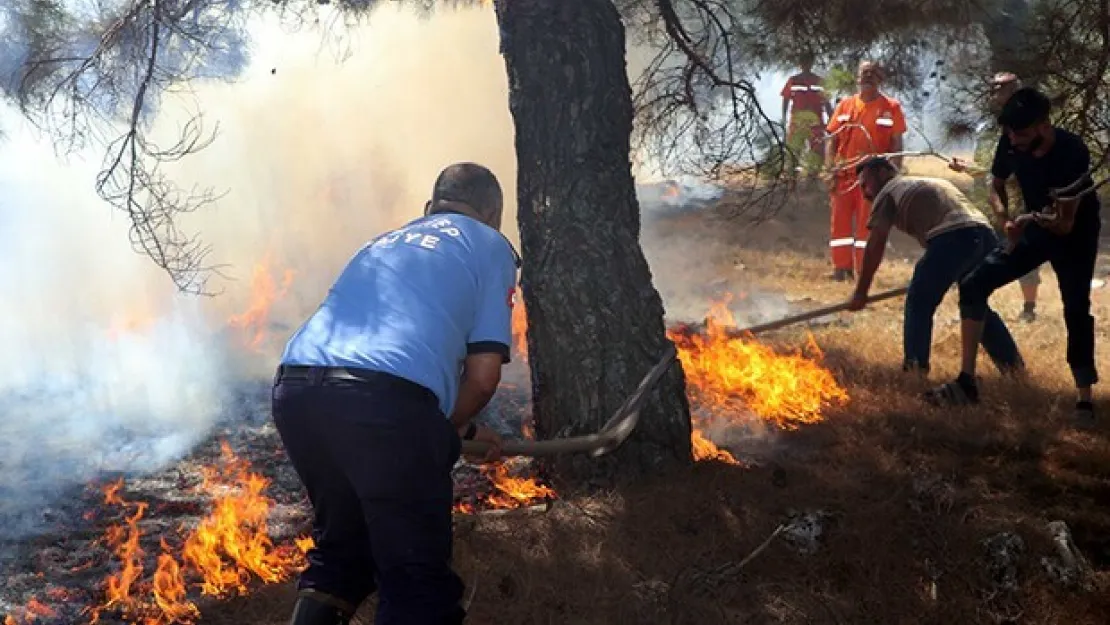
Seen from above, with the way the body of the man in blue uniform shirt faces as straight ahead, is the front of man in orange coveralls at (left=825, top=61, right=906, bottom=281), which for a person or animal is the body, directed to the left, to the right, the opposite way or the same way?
the opposite way

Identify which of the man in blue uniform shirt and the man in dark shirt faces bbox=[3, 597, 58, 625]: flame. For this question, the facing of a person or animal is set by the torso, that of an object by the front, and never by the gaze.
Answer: the man in dark shirt

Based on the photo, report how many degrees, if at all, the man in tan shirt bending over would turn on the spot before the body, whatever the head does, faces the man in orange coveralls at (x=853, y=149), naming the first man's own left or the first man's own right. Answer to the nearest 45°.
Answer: approximately 90° to the first man's own right

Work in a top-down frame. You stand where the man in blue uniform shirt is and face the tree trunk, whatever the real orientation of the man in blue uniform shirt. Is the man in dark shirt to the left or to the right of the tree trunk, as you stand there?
right

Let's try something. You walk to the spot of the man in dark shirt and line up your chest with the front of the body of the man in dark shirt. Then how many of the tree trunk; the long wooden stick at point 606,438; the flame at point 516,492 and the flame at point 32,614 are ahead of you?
4

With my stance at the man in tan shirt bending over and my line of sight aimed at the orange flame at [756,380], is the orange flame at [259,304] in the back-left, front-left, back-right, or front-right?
front-right

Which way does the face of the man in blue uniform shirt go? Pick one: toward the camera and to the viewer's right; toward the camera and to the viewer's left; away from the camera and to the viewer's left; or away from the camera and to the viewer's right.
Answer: away from the camera and to the viewer's right

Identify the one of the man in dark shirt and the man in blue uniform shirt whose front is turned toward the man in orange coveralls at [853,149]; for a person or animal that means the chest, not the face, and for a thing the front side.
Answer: the man in blue uniform shirt

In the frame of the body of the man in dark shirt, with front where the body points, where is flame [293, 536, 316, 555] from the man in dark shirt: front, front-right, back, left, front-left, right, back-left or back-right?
front

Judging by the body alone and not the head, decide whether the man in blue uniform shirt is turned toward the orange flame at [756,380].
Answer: yes

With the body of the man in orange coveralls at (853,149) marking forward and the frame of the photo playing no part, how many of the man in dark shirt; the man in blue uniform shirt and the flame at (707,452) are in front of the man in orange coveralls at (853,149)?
3

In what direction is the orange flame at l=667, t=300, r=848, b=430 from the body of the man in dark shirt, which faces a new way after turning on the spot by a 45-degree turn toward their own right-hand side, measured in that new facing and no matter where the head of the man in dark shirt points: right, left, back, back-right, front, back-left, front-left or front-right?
front

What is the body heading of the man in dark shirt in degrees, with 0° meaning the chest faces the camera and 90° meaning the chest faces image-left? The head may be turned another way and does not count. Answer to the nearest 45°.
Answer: approximately 45°

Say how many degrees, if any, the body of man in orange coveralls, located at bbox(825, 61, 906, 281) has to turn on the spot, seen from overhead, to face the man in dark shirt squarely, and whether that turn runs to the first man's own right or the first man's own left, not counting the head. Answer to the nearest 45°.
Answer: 0° — they already face them

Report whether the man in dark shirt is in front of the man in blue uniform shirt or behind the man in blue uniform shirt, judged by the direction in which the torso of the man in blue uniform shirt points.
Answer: in front

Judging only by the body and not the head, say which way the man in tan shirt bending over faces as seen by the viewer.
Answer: to the viewer's left

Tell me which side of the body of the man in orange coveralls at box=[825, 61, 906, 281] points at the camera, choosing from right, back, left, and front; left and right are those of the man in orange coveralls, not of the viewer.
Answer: front

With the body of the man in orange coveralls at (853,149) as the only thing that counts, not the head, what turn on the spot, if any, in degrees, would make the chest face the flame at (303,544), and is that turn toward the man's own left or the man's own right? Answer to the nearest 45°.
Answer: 0° — they already face it

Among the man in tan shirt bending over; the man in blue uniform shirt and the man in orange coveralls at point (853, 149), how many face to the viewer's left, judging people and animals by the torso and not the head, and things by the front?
1

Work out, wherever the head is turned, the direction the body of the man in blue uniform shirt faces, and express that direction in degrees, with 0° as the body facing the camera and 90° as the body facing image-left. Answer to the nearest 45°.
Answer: approximately 225°

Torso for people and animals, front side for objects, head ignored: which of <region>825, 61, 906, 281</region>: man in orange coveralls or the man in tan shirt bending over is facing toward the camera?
the man in orange coveralls
